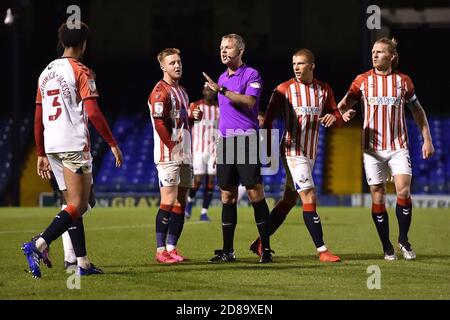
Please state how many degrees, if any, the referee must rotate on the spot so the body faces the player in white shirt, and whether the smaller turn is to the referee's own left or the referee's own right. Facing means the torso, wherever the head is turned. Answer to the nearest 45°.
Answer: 0° — they already face them

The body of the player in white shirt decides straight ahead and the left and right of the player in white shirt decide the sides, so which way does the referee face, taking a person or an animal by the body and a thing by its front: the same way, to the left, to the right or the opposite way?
the opposite way

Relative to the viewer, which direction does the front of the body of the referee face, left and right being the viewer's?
facing the viewer and to the left of the viewer

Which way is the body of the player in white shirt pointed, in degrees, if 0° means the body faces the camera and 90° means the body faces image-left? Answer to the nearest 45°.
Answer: approximately 225°

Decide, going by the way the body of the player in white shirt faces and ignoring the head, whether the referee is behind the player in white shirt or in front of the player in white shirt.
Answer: in front
